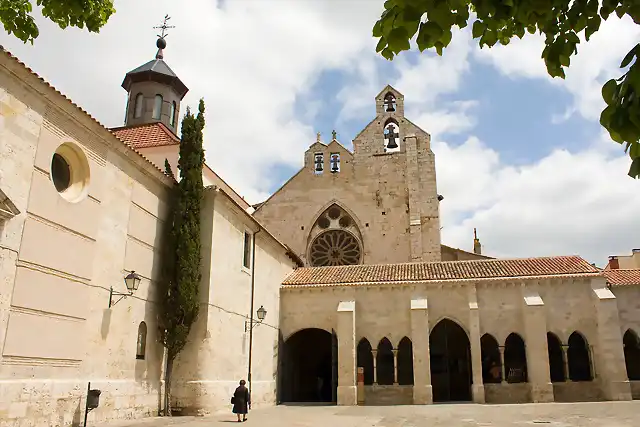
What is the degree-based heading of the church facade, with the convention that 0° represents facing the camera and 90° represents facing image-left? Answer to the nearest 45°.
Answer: approximately 0°
